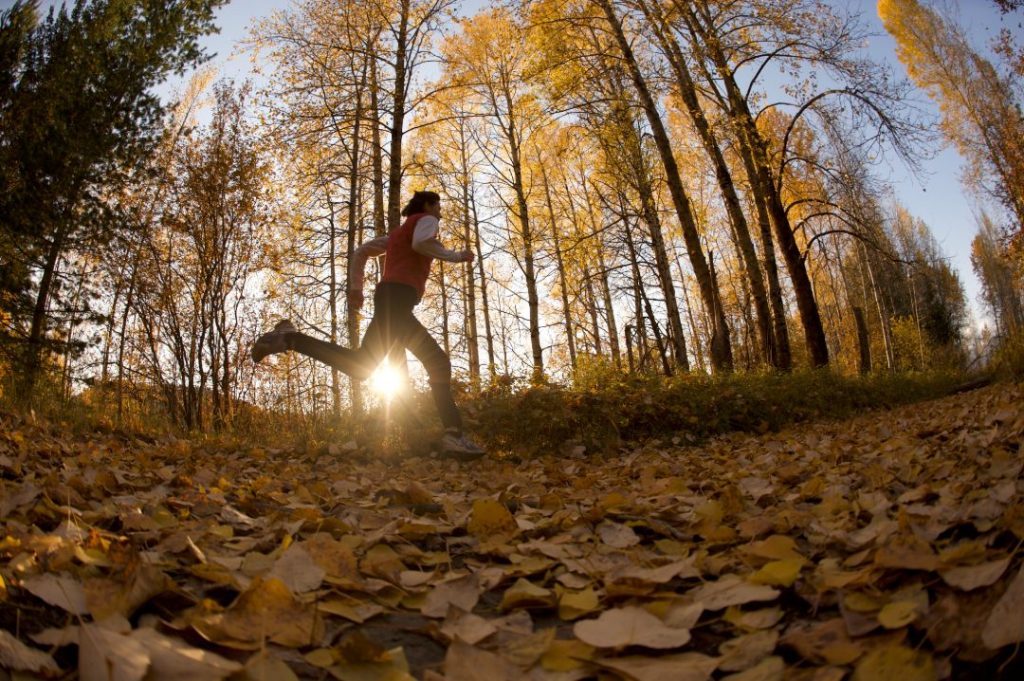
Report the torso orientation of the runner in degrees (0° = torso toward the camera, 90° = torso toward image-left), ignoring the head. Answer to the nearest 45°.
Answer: approximately 270°

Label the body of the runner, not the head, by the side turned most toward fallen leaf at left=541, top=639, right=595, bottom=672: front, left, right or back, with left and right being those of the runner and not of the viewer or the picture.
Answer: right

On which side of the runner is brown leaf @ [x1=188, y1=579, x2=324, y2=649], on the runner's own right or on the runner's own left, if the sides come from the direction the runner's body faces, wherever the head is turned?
on the runner's own right

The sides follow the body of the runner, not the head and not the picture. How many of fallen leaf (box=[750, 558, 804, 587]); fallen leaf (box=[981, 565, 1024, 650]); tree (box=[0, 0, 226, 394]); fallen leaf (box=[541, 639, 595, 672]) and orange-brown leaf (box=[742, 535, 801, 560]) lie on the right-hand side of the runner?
4

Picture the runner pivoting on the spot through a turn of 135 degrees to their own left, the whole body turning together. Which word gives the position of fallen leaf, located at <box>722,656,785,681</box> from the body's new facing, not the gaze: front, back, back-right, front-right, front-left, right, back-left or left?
back-left

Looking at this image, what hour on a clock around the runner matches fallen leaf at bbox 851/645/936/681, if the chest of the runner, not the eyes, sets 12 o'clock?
The fallen leaf is roughly at 3 o'clock from the runner.

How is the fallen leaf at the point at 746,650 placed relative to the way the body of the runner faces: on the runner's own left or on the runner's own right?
on the runner's own right

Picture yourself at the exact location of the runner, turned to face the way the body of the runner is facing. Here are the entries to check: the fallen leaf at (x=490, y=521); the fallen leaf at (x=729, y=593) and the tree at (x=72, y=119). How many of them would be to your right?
2

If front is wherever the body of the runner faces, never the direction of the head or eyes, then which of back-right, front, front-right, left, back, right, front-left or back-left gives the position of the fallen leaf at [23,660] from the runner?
right

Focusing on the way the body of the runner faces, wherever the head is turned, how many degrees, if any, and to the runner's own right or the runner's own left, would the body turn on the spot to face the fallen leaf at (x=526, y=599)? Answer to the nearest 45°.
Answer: approximately 90° to the runner's own right

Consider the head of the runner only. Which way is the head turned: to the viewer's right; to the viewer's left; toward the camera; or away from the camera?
to the viewer's right

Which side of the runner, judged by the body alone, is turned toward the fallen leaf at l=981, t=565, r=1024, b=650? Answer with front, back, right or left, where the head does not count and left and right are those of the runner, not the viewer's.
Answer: right

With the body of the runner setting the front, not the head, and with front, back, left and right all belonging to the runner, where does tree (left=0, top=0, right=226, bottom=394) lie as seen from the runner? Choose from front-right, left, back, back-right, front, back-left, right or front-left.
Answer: back-left

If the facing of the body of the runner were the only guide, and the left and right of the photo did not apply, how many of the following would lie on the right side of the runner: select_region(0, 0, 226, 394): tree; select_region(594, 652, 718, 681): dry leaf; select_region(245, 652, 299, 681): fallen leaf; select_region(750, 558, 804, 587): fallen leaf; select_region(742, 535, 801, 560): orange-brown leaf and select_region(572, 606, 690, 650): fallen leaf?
5

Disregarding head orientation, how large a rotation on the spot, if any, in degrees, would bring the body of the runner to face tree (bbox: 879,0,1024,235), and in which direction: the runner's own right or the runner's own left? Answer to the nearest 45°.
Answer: approximately 45° to the runner's own left
